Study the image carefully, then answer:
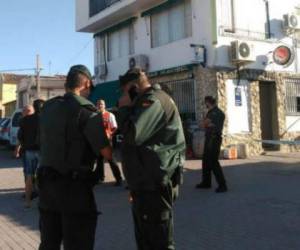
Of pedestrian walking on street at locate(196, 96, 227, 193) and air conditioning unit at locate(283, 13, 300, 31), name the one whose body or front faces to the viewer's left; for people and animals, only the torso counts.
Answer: the pedestrian walking on street

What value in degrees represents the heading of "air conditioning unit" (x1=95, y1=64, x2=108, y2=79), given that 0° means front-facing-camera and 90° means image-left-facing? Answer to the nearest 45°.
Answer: approximately 45°

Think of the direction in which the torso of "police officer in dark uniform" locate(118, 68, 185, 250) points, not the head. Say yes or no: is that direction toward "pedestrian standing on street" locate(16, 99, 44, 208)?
no

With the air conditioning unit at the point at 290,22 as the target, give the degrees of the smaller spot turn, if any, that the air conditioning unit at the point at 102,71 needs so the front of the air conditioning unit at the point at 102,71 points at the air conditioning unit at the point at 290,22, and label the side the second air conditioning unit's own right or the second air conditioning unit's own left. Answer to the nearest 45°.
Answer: approximately 90° to the second air conditioning unit's own left

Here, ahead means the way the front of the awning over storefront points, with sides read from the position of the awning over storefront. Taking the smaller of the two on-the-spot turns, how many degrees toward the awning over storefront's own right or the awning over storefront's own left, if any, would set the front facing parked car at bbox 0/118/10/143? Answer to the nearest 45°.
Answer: approximately 90° to the awning over storefront's own right

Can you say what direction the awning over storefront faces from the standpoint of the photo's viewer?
facing the viewer and to the left of the viewer

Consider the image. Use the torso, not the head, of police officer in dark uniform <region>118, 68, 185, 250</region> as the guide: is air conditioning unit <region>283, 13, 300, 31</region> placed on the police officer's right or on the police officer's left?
on the police officer's right

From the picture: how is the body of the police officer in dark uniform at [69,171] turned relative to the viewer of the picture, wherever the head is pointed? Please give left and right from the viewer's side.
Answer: facing away from the viewer and to the right of the viewer

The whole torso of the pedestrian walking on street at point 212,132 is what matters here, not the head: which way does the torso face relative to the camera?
to the viewer's left

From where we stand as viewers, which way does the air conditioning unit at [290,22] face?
facing the viewer and to the right of the viewer

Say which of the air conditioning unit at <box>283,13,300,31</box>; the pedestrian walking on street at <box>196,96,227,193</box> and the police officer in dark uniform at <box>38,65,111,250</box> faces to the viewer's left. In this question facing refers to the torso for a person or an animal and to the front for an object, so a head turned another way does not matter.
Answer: the pedestrian walking on street

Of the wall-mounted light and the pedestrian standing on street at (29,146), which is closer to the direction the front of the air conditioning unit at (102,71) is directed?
the pedestrian standing on street

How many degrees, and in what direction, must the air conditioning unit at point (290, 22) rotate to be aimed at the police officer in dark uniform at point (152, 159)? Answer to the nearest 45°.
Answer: approximately 45° to its right

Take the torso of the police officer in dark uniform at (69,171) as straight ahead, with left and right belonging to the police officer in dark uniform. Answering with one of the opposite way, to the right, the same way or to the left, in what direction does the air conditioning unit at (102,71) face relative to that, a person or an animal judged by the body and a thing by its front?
the opposite way

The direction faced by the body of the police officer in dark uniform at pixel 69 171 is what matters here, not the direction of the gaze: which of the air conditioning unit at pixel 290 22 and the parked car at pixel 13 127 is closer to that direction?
the air conditioning unit

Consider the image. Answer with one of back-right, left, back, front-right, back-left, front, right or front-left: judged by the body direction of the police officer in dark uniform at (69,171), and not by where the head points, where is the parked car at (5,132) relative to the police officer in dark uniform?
front-left

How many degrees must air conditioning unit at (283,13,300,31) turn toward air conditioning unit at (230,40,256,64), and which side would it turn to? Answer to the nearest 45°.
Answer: approximately 90° to its right

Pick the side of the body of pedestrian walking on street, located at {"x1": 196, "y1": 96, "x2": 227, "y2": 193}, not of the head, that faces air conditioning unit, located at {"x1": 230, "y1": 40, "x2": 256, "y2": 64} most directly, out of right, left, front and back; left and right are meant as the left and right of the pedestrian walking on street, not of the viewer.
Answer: right
